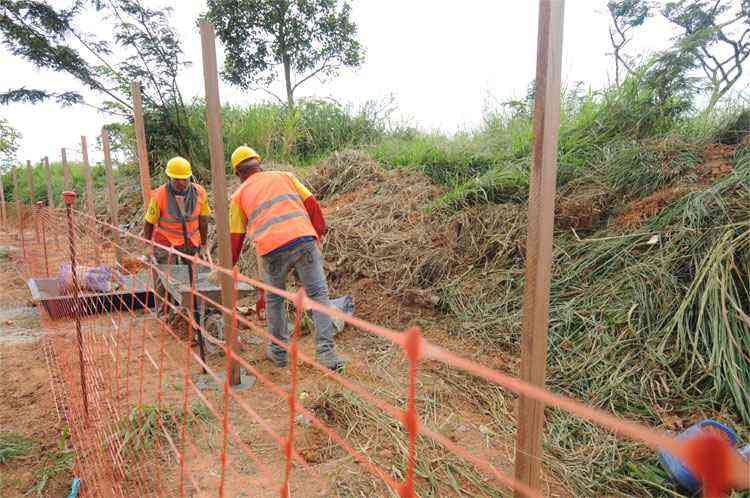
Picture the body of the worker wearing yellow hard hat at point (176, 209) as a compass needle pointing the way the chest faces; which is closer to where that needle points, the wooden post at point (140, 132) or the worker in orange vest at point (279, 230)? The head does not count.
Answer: the worker in orange vest

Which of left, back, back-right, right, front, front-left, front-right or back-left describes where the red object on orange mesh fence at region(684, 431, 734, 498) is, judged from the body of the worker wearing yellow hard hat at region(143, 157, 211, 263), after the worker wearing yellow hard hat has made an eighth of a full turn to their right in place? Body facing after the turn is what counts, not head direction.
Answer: front-left

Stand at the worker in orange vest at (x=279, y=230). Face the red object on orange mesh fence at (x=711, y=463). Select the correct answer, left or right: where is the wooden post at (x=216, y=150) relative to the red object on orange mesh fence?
right

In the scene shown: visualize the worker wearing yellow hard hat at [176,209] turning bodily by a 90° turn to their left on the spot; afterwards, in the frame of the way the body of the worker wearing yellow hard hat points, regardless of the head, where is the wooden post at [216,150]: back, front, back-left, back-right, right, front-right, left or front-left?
right

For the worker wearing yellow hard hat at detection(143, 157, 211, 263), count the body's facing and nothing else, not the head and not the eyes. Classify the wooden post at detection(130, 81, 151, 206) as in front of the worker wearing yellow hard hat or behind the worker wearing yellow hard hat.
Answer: behind

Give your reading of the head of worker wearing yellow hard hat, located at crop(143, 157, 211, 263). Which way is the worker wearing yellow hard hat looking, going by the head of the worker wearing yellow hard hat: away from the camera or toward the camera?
toward the camera

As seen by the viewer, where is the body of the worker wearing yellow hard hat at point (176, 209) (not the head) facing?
toward the camera

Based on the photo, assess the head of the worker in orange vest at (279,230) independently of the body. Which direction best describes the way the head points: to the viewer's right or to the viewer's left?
to the viewer's left

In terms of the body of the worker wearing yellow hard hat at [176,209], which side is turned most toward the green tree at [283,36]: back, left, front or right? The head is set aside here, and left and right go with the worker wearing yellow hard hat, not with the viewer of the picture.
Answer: back

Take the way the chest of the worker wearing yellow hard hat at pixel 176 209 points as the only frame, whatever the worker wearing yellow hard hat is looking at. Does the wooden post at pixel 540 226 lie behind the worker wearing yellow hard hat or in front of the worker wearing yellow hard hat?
in front

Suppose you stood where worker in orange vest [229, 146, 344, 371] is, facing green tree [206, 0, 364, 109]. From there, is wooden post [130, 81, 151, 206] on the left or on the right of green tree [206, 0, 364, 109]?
left
